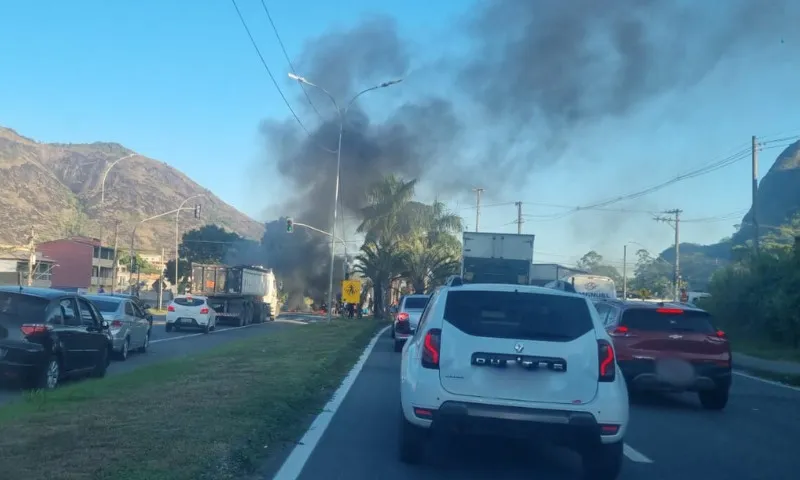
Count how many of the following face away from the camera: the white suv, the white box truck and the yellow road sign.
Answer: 2

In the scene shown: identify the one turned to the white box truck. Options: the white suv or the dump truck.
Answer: the white suv

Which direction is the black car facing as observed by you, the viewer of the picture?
facing away from the viewer and to the right of the viewer

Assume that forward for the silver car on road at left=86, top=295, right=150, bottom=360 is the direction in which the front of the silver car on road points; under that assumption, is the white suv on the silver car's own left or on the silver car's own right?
on the silver car's own right

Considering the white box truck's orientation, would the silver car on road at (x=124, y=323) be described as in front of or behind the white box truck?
behind

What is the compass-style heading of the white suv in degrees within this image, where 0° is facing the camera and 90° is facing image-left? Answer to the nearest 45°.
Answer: approximately 180°

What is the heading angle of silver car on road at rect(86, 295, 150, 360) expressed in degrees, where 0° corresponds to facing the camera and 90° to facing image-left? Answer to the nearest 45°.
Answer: approximately 225°

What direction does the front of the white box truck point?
away from the camera

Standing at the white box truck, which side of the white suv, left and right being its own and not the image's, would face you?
front

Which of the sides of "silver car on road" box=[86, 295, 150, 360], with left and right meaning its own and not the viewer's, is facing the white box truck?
front

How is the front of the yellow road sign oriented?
toward the camera

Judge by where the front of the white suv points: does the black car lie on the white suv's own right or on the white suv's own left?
on the white suv's own left
